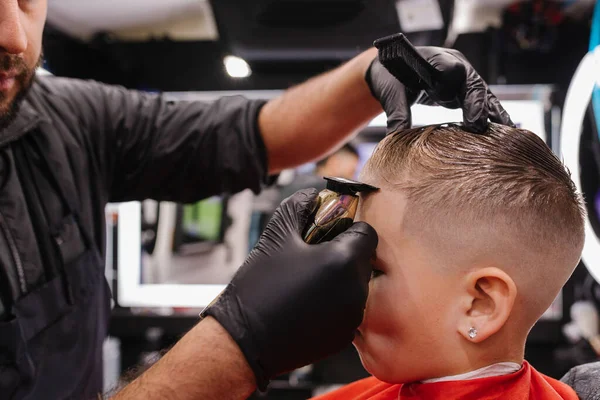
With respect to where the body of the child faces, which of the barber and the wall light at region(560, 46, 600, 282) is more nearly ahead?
the barber

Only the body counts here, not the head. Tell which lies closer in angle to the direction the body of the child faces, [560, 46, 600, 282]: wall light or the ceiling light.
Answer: the ceiling light

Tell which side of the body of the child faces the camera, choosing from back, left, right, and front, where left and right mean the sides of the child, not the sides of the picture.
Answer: left

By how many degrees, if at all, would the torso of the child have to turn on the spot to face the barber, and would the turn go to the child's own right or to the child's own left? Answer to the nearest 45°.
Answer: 0° — they already face them

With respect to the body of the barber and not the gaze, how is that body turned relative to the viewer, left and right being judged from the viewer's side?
facing the viewer and to the right of the viewer

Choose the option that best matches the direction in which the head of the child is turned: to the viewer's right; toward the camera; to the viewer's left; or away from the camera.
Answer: to the viewer's left

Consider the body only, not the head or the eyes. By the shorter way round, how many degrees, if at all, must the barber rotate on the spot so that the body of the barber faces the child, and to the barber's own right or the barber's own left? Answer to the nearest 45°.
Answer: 0° — they already face them

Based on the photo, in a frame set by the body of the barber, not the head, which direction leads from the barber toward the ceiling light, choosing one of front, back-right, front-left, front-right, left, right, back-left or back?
back-left

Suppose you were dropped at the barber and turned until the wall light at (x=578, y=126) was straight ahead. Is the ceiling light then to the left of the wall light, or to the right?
left

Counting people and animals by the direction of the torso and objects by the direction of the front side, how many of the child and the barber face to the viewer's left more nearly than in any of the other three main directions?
1

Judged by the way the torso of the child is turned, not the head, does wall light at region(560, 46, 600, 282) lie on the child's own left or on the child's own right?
on the child's own right

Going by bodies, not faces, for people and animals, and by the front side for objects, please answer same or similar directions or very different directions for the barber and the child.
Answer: very different directions

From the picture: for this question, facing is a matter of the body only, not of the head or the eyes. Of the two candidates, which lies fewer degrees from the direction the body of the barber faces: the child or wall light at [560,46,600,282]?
the child
